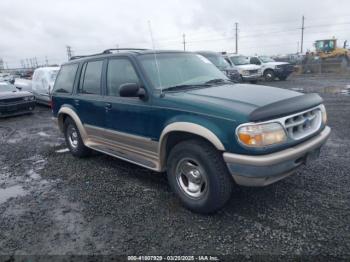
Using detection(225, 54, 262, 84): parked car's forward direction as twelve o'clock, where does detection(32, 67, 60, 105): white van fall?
The white van is roughly at 3 o'clock from the parked car.

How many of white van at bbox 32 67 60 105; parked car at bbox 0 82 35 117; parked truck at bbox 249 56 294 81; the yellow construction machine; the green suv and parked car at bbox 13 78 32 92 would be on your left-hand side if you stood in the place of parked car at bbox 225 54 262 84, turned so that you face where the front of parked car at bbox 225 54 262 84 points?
2

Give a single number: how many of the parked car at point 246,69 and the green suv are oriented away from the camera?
0

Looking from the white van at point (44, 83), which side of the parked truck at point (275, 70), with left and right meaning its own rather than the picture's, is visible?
right

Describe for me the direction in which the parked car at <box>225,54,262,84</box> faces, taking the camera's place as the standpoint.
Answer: facing the viewer and to the right of the viewer

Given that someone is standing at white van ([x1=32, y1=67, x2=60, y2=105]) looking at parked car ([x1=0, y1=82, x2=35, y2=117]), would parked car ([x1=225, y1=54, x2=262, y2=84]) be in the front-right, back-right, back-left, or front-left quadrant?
back-left

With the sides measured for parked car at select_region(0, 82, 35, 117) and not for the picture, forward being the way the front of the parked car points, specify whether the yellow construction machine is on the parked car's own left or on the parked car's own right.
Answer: on the parked car's own left

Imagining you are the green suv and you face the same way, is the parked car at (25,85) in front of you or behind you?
behind

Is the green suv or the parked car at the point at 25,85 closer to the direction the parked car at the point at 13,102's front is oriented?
the green suv

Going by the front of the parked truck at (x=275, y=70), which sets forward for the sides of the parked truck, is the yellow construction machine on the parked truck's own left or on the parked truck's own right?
on the parked truck's own left

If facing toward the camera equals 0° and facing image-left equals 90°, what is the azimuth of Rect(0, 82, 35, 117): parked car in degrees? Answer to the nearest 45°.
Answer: approximately 315°

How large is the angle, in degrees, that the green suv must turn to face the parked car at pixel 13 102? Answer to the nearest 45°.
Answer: approximately 180°

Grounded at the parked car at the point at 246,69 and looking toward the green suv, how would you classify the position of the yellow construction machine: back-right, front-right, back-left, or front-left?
back-left

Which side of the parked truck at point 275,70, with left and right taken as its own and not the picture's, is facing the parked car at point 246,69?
right

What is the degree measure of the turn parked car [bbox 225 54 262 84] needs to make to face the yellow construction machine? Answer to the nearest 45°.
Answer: approximately 90° to its left
